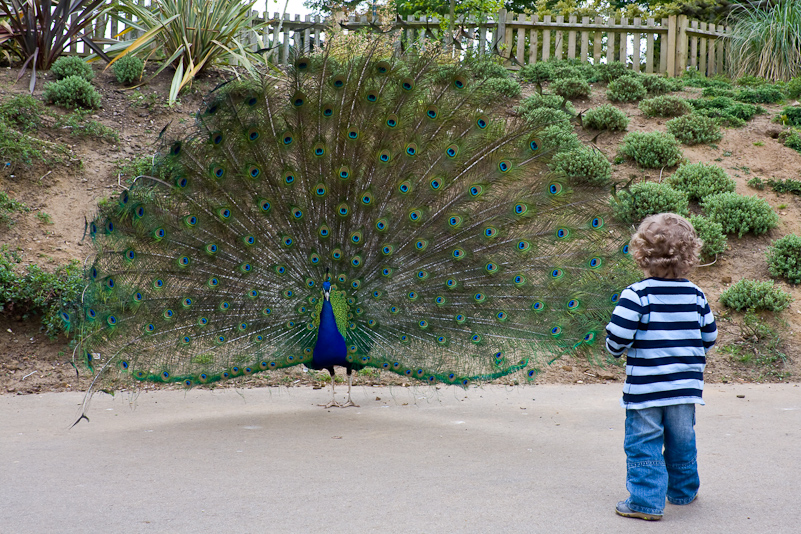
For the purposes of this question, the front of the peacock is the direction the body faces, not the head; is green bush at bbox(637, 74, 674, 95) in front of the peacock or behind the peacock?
behind

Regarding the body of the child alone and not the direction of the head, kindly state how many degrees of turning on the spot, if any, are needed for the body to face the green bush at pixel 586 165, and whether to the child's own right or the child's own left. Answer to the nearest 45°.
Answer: approximately 45° to the child's own right

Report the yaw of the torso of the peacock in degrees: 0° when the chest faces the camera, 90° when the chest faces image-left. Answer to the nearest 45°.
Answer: approximately 0°

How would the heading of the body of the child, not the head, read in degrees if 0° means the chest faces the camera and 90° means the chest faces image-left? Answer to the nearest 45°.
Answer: approximately 135°

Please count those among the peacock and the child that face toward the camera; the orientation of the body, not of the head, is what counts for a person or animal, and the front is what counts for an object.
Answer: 1

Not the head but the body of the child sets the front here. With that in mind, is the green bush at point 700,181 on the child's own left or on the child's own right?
on the child's own right
